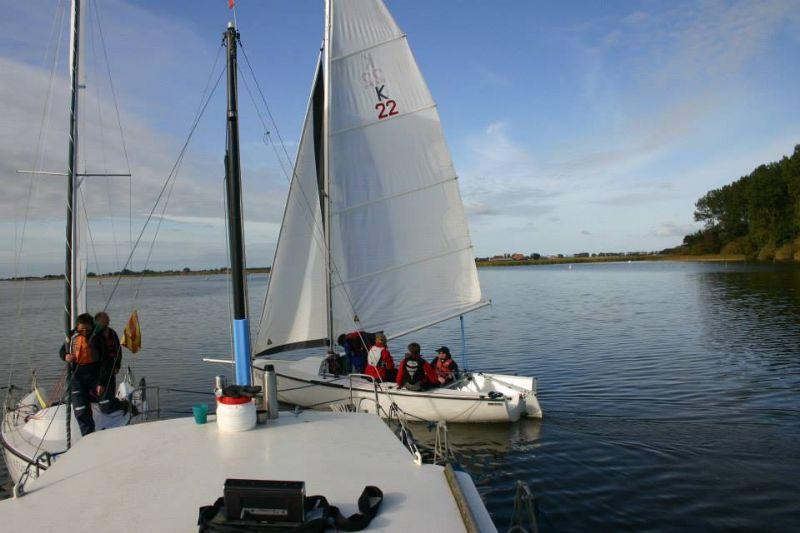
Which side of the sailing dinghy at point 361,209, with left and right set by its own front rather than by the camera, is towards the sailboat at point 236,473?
left

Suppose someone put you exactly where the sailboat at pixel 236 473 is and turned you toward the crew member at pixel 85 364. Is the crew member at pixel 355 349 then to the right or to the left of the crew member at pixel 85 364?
right

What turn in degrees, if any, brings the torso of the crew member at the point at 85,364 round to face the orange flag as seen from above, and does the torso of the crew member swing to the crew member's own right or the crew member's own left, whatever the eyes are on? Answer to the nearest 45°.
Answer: approximately 180°

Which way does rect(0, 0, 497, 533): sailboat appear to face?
away from the camera
